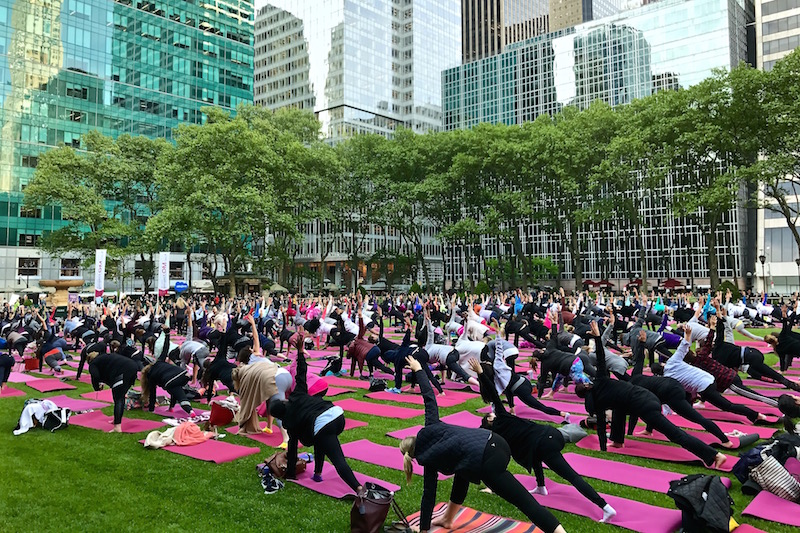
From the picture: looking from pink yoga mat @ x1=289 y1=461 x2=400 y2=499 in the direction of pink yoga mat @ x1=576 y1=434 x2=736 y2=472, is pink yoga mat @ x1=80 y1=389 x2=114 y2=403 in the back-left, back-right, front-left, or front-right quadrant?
back-left

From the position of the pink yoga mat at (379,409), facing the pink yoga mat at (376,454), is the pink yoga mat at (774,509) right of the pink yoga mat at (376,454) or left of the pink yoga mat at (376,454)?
left

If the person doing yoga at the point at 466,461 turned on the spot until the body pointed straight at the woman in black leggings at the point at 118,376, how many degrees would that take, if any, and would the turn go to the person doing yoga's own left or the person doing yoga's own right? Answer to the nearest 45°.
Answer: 0° — they already face them

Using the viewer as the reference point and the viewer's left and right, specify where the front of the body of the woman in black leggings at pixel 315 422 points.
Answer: facing away from the viewer and to the left of the viewer

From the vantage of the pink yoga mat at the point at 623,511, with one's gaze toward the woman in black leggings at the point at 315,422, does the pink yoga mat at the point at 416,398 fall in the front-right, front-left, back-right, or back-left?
front-right

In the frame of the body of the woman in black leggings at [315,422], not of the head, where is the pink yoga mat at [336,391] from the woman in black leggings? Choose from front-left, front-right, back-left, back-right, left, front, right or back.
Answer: front-right

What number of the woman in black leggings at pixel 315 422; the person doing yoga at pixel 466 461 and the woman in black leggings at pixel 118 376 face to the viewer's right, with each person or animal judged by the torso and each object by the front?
0

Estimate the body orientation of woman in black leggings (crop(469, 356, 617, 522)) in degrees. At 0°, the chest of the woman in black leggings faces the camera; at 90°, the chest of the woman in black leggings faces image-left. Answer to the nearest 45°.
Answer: approximately 135°

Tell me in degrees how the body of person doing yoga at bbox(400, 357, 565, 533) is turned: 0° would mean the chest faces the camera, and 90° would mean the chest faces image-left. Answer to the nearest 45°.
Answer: approximately 135°

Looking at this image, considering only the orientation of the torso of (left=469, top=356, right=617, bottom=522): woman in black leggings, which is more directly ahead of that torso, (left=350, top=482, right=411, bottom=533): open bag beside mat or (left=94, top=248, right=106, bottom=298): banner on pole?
the banner on pole

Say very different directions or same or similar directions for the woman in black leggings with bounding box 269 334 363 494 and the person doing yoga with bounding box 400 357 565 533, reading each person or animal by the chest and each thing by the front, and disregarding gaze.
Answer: same or similar directions

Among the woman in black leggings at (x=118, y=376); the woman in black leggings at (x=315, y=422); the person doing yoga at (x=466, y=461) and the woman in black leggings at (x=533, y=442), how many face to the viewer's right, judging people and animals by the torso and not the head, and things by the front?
0

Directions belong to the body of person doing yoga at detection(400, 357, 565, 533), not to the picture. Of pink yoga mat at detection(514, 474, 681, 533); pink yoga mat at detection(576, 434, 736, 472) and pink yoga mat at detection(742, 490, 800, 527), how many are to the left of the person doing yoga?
0

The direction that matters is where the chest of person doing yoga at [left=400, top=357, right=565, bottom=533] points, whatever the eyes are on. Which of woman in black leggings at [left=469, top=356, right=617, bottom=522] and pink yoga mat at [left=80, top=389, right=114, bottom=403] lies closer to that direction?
the pink yoga mat

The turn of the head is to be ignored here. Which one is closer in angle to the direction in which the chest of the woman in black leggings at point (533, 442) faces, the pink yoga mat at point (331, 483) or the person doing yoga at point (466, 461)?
the pink yoga mat
